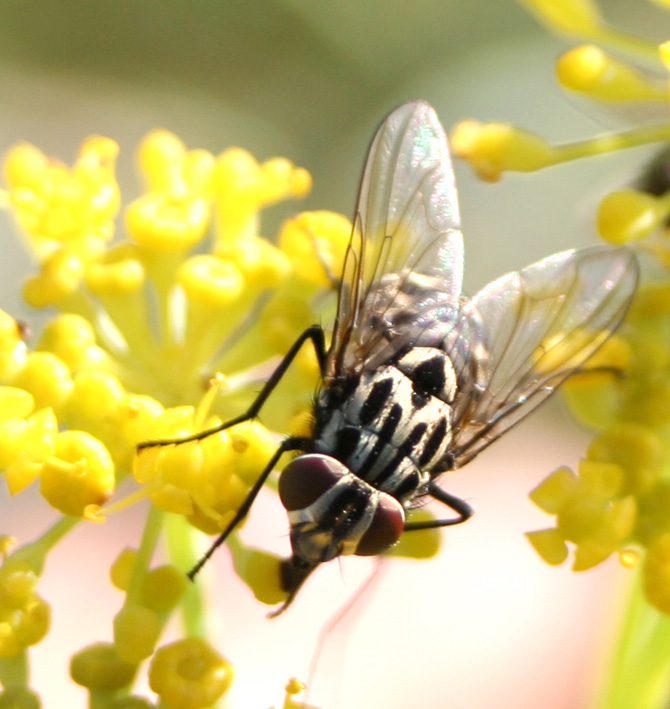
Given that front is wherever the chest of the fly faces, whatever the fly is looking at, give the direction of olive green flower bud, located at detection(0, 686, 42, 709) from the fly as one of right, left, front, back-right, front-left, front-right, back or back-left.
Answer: front

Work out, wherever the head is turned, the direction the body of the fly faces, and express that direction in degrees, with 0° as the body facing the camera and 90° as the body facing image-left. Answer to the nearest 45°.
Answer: approximately 45°

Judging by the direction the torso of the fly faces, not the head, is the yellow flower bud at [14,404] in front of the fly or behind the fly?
in front
